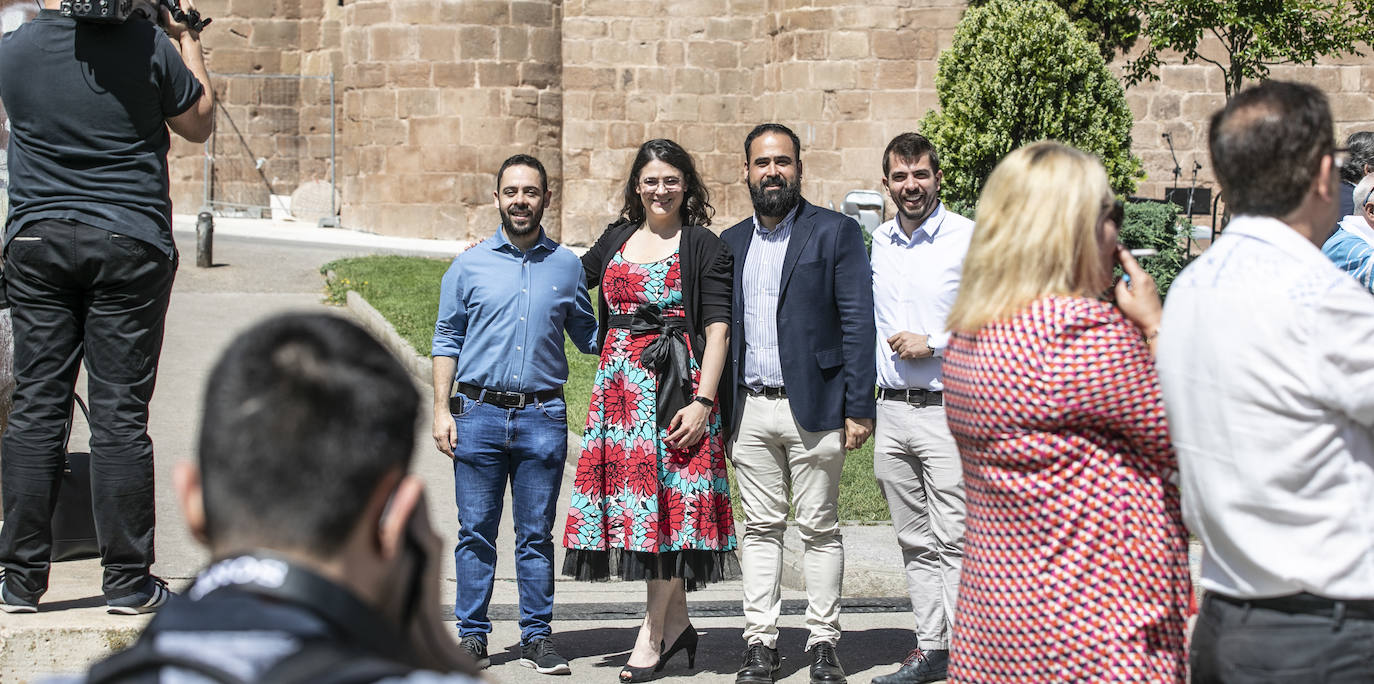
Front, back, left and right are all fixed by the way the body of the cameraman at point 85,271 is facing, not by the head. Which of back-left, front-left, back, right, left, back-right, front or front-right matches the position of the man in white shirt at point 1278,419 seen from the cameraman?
back-right

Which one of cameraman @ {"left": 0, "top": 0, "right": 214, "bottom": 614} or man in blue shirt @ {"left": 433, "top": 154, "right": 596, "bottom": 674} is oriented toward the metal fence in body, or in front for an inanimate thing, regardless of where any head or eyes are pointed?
the cameraman

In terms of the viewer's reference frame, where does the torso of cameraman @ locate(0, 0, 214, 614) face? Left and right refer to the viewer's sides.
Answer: facing away from the viewer

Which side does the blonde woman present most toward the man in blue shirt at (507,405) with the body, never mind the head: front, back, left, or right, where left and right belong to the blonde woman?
left

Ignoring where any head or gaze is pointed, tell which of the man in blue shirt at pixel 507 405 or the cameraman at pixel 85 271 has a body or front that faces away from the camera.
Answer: the cameraman

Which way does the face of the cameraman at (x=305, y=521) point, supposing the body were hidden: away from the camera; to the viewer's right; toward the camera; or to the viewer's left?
away from the camera

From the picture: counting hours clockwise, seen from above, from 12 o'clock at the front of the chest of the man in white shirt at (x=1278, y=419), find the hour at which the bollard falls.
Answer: The bollard is roughly at 9 o'clock from the man in white shirt.

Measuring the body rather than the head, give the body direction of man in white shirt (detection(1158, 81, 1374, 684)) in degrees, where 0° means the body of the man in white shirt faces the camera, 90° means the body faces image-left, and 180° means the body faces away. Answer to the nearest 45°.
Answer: approximately 225°

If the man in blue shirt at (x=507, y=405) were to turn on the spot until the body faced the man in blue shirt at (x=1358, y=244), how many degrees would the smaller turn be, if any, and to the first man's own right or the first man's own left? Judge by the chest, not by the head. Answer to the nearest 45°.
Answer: approximately 90° to the first man's own left

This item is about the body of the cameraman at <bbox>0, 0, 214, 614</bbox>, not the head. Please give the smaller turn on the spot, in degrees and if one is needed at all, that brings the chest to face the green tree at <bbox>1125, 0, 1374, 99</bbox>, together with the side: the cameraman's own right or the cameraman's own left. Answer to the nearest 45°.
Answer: approximately 45° to the cameraman's own right

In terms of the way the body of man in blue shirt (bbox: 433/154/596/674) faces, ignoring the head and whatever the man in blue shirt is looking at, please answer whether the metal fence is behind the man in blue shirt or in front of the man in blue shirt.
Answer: behind

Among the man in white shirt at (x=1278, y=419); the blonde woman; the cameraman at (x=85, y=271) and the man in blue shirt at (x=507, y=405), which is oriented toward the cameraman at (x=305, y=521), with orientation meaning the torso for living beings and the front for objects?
the man in blue shirt
